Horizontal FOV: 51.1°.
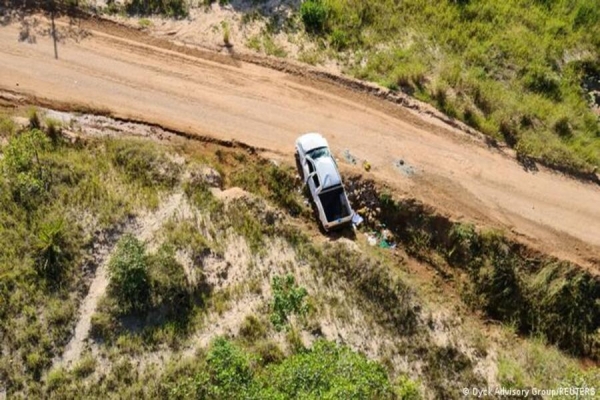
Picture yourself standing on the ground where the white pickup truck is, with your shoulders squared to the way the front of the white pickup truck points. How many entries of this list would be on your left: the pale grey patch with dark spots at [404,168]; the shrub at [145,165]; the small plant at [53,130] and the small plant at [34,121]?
3

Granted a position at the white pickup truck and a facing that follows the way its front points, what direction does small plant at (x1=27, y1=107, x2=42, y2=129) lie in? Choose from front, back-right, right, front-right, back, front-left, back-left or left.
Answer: left

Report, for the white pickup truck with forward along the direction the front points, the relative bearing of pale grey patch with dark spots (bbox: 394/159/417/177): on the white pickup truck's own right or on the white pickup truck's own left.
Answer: on the white pickup truck's own right

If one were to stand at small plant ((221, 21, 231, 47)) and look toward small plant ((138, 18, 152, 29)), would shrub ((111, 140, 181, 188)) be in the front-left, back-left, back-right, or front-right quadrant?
front-left

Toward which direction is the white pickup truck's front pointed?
away from the camera

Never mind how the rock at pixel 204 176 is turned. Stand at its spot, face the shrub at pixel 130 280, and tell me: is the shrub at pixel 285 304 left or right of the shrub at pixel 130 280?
left

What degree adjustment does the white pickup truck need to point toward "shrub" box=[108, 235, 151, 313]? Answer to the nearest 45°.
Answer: approximately 135° to its left

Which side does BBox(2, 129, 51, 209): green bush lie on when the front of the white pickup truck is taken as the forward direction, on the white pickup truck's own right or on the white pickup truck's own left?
on the white pickup truck's own left

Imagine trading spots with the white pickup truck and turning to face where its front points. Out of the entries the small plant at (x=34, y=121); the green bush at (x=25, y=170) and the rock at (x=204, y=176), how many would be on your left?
3

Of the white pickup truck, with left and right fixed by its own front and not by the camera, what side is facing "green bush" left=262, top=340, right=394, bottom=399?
back

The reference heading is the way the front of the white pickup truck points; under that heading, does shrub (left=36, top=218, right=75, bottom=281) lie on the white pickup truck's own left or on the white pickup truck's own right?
on the white pickup truck's own left

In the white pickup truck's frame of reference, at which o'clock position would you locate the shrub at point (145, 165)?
The shrub is roughly at 9 o'clock from the white pickup truck.

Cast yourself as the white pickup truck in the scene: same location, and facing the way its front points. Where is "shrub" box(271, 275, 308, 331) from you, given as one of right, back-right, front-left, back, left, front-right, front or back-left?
back

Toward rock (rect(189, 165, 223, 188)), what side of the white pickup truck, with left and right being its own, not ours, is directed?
left

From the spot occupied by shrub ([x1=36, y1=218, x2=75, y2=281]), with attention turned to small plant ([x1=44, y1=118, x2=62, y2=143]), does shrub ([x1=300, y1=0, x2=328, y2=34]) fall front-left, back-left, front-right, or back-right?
front-right

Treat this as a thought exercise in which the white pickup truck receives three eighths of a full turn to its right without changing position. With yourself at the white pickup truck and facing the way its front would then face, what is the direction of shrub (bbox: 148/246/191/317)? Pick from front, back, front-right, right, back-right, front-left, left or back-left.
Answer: right

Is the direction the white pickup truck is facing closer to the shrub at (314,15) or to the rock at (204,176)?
the shrub

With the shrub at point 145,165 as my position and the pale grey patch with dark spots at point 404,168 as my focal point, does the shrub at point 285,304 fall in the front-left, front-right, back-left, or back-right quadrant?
front-right

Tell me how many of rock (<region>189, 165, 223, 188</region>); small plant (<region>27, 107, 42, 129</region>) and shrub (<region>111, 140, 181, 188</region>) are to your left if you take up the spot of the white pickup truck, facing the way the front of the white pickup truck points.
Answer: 3
